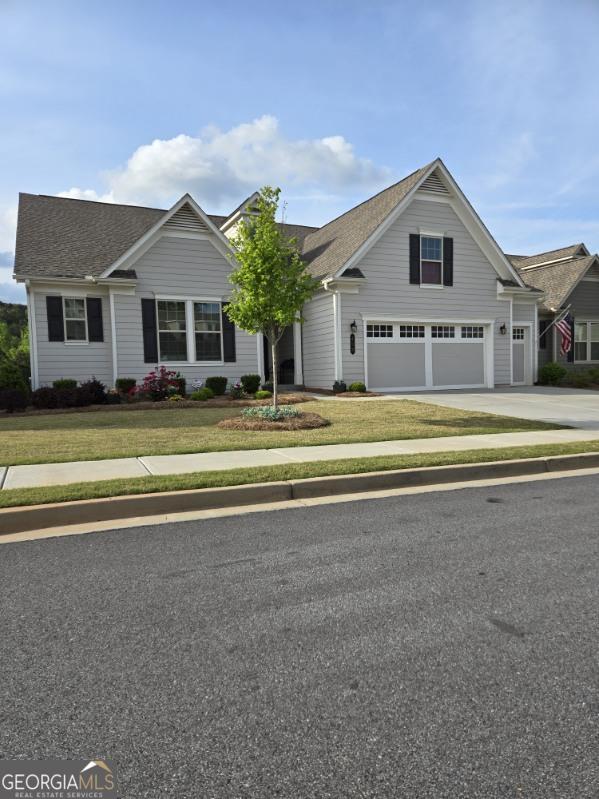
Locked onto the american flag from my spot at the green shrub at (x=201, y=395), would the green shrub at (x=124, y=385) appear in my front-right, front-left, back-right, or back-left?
back-left

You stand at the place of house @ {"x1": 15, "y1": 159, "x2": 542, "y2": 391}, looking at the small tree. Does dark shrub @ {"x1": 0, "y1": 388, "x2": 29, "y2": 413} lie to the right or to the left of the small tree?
right

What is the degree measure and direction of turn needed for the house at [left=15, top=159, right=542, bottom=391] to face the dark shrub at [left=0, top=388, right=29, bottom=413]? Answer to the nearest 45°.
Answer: approximately 45° to its right

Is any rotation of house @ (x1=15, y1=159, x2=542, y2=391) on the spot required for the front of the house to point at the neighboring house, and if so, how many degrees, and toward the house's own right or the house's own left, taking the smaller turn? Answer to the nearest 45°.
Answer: approximately 135° to the house's own left

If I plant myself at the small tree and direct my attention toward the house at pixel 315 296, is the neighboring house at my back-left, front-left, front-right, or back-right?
front-right

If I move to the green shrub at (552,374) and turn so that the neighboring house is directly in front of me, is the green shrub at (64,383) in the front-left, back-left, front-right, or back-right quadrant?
back-left

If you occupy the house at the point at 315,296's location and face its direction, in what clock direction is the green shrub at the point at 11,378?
The green shrub is roughly at 2 o'clock from the house.

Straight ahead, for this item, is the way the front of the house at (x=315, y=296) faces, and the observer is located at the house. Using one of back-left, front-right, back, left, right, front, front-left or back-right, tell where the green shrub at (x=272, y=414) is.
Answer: front

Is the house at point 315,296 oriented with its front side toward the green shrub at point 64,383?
no

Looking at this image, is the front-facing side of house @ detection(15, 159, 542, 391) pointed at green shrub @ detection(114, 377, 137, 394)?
no

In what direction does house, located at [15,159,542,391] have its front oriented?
toward the camera

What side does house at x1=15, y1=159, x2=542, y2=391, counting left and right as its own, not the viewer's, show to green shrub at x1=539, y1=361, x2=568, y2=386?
left

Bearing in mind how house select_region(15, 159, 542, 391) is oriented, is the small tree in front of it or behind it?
in front

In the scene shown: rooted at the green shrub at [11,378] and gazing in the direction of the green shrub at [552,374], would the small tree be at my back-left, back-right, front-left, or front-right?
front-right

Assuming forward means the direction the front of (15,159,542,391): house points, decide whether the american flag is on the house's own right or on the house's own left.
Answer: on the house's own left
